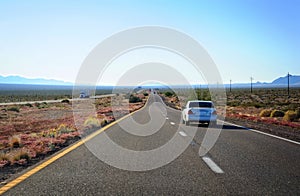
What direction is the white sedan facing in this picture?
away from the camera
